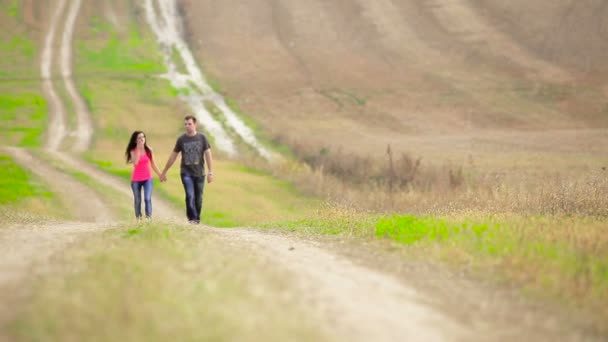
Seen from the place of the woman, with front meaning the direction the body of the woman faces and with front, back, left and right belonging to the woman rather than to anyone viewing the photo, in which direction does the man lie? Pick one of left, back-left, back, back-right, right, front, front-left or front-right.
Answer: front-left

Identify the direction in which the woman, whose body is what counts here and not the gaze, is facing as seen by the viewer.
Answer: toward the camera

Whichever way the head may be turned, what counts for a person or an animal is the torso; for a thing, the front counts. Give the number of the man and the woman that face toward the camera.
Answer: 2

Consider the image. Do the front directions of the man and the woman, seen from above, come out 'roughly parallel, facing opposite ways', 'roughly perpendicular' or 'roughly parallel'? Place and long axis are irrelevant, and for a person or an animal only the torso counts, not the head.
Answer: roughly parallel

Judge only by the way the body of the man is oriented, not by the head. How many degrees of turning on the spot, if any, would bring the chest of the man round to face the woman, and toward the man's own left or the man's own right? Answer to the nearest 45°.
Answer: approximately 135° to the man's own right
